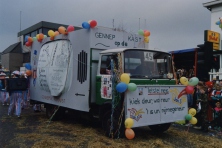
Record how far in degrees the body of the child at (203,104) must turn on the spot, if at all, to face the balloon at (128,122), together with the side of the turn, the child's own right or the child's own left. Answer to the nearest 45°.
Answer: approximately 45° to the child's own left

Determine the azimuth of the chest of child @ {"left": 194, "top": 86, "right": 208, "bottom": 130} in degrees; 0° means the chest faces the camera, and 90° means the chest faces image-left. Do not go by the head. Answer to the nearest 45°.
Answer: approximately 90°

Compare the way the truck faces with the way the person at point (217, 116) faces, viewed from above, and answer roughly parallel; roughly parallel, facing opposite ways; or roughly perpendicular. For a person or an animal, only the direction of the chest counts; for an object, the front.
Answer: roughly perpendicular

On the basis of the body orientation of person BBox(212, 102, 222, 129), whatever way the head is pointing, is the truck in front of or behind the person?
in front

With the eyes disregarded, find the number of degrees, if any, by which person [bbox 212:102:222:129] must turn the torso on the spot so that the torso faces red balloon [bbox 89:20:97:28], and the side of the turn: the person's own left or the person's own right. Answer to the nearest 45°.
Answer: approximately 45° to the person's own right

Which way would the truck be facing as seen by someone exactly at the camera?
facing the viewer and to the right of the viewer
